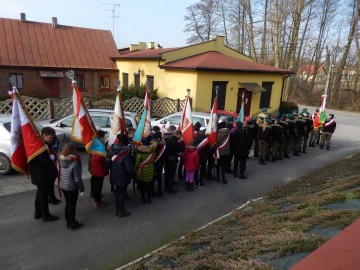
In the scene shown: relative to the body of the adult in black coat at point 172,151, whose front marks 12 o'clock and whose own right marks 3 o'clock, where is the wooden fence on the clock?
The wooden fence is roughly at 9 o'clock from the adult in black coat.

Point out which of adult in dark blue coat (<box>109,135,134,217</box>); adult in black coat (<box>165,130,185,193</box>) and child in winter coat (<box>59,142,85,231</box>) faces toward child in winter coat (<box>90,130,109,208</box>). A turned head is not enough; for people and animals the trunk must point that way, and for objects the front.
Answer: child in winter coat (<box>59,142,85,231</box>)

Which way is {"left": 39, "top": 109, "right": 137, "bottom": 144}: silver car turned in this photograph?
to the viewer's left

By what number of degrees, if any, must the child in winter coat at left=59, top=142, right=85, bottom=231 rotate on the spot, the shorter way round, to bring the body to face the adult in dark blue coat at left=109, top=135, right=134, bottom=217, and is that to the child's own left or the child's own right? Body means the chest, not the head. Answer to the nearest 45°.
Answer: approximately 45° to the child's own right

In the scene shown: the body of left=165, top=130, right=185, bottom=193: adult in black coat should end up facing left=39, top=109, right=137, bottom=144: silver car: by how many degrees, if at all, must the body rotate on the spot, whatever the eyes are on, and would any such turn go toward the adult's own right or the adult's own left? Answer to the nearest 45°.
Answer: approximately 90° to the adult's own left

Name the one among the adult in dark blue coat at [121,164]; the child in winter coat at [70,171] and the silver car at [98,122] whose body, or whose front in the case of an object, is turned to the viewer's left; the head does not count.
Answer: the silver car

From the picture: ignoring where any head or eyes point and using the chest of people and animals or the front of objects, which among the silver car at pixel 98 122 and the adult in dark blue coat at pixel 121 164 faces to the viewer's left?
the silver car

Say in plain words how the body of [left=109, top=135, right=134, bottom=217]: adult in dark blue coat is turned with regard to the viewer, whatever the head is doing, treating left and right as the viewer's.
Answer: facing away from the viewer and to the right of the viewer

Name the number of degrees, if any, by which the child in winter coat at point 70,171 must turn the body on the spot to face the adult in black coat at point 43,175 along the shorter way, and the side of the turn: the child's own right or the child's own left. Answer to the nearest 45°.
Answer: approximately 90° to the child's own left

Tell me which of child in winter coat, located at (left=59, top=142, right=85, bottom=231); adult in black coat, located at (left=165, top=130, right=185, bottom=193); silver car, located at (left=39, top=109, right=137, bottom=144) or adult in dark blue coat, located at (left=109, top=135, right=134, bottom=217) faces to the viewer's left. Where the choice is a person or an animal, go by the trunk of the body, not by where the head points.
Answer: the silver car

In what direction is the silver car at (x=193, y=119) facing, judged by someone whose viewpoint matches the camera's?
facing to the left of the viewer

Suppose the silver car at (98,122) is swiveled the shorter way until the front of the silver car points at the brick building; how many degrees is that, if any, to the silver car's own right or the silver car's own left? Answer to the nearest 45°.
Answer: approximately 90° to the silver car's own right

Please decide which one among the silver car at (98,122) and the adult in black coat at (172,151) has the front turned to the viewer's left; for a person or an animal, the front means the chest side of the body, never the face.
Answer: the silver car

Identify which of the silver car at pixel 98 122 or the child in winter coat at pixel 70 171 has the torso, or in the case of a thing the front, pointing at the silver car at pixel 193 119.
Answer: the child in winter coat

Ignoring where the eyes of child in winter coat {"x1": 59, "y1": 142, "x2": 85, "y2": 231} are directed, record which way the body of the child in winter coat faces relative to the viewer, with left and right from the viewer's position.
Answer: facing away from the viewer and to the right of the viewer
